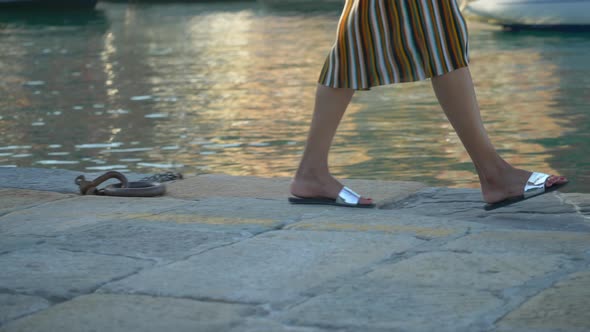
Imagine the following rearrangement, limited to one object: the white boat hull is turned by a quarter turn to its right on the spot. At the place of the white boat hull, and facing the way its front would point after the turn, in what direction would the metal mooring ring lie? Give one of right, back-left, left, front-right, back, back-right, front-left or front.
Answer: back

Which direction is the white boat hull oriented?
to the viewer's left
